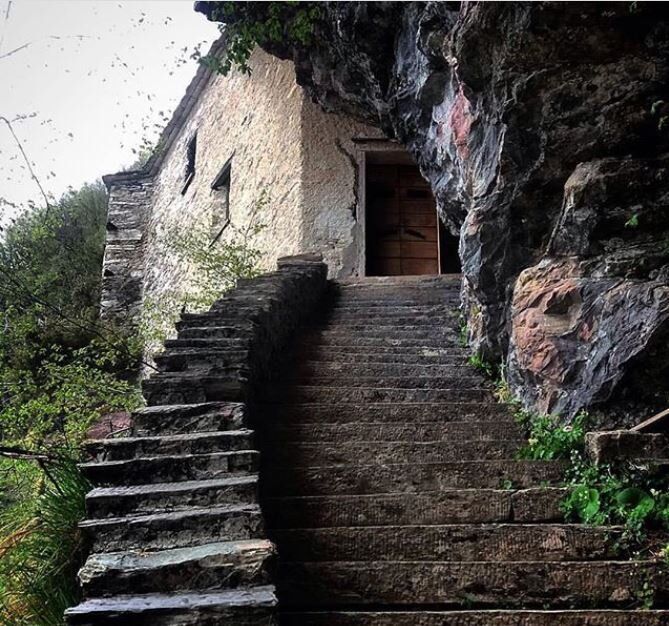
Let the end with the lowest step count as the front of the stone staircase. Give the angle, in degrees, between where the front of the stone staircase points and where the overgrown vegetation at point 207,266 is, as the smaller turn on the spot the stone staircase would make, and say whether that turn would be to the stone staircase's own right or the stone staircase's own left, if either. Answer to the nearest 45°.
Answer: approximately 180°

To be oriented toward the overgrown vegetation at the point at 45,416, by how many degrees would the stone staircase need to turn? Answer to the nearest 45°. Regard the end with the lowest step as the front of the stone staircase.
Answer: approximately 135° to its right

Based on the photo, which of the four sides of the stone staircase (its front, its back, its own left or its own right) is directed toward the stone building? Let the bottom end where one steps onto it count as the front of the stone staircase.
back

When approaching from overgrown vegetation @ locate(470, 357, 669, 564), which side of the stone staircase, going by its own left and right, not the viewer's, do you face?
left

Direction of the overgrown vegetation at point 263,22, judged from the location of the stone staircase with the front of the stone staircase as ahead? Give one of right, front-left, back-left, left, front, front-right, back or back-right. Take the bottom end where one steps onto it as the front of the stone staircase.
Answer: back

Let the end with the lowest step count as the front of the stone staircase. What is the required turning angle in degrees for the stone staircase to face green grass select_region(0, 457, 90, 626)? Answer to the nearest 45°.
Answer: approximately 90° to its right

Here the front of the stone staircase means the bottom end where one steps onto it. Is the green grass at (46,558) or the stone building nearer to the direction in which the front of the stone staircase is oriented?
the green grass

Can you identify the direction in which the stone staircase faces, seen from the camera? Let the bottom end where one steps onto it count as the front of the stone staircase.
facing the viewer

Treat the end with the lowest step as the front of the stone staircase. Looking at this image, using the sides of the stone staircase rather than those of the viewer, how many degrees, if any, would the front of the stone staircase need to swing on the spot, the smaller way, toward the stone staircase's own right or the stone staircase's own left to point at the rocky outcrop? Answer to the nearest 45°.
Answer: approximately 135° to the stone staircase's own left
